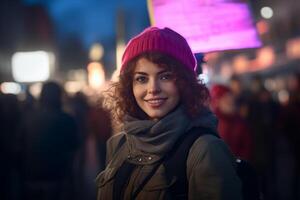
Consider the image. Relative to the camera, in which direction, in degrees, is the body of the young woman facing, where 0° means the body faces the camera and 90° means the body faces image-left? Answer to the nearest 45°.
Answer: approximately 45°

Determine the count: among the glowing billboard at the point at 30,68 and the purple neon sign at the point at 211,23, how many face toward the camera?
2

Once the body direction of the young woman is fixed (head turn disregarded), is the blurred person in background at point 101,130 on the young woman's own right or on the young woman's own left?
on the young woman's own right

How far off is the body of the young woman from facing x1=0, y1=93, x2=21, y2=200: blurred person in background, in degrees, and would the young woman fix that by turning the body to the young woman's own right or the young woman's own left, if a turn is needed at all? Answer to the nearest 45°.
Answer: approximately 90° to the young woman's own right
